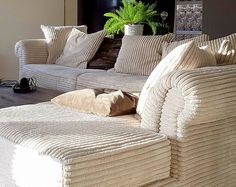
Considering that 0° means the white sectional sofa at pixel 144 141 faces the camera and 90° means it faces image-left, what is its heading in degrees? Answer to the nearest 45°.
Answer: approximately 45°

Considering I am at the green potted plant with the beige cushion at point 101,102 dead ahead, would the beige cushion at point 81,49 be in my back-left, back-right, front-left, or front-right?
front-right

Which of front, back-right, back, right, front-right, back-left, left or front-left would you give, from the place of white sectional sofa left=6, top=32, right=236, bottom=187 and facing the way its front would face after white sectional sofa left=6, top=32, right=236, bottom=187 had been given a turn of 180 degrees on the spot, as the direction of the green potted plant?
front-left
